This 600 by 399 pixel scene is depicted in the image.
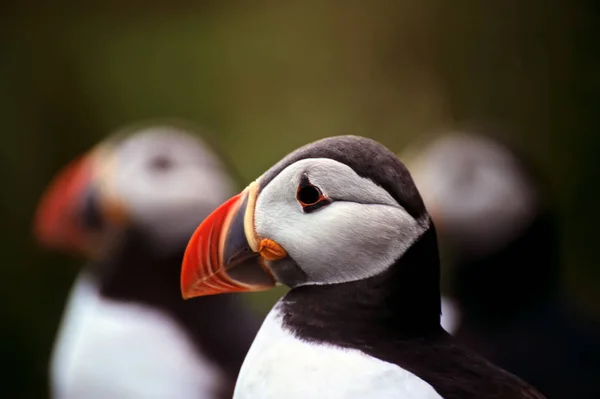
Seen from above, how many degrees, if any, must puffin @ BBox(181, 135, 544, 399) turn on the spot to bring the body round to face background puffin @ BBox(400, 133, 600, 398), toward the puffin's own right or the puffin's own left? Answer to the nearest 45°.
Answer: approximately 90° to the puffin's own right

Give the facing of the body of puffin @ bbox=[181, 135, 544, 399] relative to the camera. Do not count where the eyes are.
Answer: to the viewer's left

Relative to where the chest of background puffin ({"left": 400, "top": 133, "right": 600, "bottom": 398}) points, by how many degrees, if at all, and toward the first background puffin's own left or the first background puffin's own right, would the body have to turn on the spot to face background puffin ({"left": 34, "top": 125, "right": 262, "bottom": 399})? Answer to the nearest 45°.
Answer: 0° — it already faces it

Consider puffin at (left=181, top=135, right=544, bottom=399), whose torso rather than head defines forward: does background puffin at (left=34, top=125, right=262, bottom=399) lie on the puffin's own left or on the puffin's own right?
on the puffin's own right

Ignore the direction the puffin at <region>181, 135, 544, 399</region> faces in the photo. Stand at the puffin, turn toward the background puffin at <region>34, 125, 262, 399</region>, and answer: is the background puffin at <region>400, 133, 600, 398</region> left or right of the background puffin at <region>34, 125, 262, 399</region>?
right

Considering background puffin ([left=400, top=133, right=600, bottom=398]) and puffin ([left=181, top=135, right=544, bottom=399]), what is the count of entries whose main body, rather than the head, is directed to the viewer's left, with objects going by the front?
2

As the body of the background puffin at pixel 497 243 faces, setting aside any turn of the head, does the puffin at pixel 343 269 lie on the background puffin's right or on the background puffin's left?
on the background puffin's left

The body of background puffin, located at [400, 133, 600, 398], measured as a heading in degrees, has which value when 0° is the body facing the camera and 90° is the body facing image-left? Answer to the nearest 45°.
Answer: approximately 90°

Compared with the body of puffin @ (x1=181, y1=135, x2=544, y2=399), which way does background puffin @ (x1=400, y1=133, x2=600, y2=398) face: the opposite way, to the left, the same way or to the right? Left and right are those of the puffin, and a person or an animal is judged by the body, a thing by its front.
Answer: the same way
